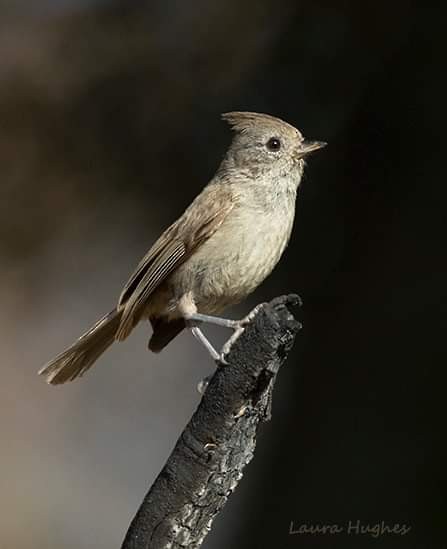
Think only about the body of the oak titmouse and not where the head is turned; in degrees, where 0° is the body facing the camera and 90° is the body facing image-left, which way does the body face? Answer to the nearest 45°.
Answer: approximately 270°
